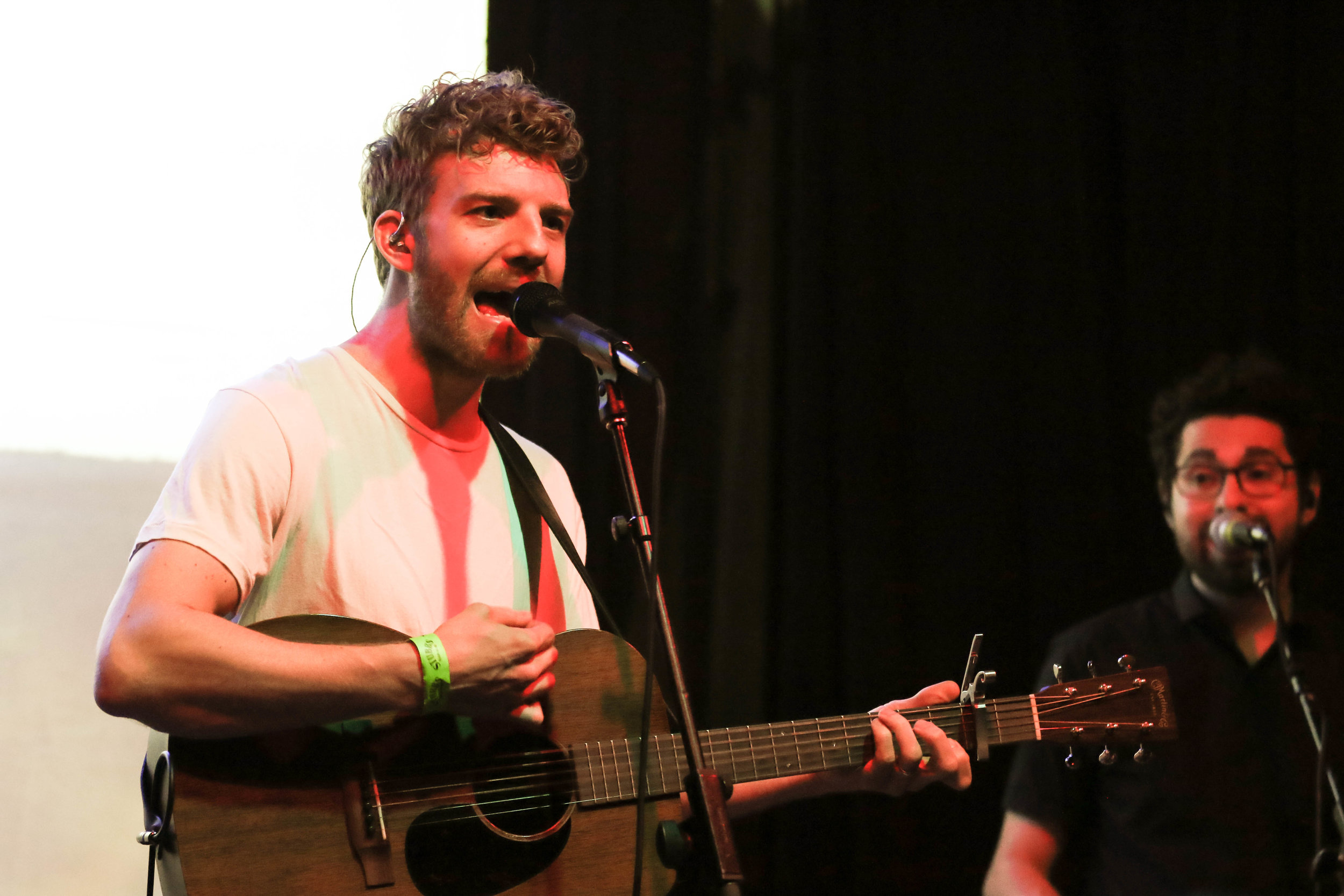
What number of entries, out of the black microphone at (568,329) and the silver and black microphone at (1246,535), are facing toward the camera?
0

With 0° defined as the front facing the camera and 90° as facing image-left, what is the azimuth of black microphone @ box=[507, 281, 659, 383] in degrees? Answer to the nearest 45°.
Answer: approximately 90°

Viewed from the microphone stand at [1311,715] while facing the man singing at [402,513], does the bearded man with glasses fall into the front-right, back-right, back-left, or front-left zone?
back-right

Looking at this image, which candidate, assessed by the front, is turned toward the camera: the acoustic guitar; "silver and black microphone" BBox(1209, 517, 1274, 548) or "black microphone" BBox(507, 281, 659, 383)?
the acoustic guitar

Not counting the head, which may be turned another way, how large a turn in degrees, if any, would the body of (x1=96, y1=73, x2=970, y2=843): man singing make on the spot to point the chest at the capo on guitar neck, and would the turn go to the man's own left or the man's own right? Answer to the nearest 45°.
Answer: approximately 45° to the man's own left

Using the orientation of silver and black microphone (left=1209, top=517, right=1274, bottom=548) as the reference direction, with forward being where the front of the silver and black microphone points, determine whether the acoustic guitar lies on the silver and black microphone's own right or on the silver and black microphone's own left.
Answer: on the silver and black microphone's own left

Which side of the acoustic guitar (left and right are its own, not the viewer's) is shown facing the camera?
front

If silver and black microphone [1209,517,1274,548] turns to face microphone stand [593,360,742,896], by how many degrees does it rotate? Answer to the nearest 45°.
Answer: approximately 45° to its left

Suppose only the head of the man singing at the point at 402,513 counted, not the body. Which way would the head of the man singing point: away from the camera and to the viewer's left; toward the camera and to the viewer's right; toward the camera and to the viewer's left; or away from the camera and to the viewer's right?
toward the camera and to the viewer's right
